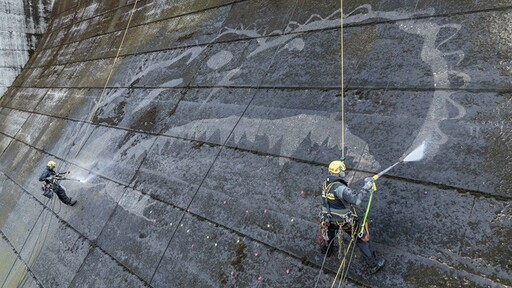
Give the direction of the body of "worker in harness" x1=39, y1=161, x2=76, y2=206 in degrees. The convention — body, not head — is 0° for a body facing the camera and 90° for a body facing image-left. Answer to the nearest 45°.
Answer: approximately 270°

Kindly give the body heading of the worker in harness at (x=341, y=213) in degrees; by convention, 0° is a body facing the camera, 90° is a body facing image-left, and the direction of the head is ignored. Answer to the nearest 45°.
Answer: approximately 225°

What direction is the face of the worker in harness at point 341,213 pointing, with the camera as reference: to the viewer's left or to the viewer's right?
to the viewer's right
